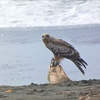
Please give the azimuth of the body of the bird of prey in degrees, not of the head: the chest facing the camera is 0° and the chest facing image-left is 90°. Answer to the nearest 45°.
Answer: approximately 90°
